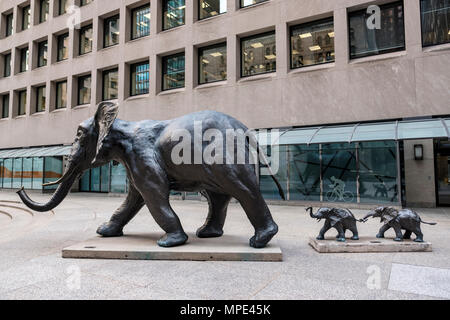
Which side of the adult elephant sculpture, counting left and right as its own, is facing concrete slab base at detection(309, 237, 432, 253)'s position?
back

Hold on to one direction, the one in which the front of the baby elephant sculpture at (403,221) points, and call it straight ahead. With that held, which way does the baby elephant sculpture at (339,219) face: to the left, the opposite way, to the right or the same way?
the same way

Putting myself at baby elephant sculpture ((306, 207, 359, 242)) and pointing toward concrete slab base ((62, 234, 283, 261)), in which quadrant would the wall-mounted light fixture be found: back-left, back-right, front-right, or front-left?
back-right

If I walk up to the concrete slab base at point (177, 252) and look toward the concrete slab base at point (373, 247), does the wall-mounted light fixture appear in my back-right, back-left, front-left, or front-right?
front-left

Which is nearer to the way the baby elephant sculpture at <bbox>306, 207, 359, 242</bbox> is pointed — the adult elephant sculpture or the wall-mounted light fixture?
the adult elephant sculpture

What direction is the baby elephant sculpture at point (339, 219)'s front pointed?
to the viewer's left

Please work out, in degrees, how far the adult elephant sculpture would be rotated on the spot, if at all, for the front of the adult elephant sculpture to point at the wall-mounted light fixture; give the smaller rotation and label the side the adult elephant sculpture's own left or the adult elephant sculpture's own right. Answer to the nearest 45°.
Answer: approximately 135° to the adult elephant sculpture's own right

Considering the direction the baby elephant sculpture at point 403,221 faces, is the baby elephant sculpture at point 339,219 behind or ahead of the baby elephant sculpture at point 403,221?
ahead

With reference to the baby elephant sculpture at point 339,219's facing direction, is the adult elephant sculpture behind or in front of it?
in front

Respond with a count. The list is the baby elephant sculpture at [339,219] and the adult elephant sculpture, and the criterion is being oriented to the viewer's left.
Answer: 2

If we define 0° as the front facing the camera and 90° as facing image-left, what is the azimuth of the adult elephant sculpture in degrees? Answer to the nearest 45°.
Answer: approximately 90°

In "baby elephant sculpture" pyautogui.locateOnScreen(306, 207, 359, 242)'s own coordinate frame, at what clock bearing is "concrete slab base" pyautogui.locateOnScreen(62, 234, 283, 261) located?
The concrete slab base is roughly at 11 o'clock from the baby elephant sculpture.

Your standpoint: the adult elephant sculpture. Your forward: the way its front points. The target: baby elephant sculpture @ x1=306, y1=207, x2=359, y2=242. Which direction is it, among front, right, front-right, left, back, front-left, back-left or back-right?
back

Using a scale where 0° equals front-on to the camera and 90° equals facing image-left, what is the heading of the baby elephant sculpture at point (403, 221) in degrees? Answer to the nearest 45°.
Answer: approximately 90°
